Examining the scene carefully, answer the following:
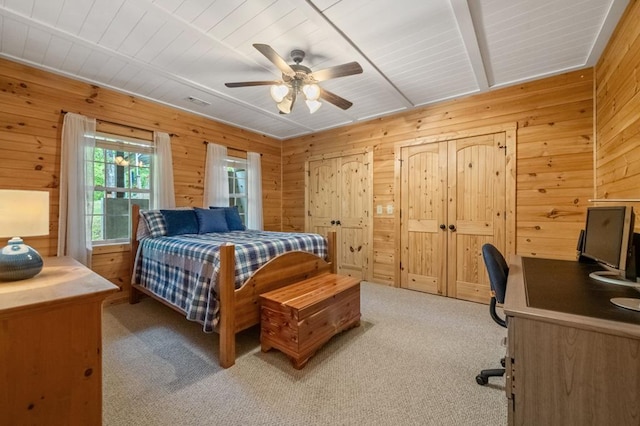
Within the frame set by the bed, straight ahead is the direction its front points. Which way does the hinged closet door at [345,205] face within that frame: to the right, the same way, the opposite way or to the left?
to the right

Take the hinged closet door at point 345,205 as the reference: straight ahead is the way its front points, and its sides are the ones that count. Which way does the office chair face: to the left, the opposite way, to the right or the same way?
to the left

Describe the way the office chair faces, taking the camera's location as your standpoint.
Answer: facing to the right of the viewer

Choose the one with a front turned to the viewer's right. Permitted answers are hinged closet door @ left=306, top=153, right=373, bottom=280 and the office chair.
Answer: the office chair

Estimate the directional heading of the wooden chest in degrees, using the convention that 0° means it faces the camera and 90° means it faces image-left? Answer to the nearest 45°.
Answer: approximately 315°

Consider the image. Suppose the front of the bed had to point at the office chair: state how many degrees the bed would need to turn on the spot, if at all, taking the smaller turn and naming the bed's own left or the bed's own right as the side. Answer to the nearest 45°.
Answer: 0° — it already faces it

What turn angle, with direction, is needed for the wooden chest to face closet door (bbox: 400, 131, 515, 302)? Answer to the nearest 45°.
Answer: approximately 90° to its left

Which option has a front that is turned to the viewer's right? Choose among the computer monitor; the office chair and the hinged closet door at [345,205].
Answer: the office chair

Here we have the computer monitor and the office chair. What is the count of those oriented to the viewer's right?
1

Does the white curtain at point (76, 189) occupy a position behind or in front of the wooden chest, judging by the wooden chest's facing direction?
behind

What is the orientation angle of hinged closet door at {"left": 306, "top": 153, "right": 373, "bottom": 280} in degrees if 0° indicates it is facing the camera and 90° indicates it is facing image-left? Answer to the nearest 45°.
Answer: approximately 45°

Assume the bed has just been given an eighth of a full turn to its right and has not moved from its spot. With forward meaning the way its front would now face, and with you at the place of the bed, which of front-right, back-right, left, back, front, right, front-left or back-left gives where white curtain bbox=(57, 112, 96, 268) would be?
back-right

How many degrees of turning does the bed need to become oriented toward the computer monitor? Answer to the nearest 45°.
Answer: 0° — it already faces it

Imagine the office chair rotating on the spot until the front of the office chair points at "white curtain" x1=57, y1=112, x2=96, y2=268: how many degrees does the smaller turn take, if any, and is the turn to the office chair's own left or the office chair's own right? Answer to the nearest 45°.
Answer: approximately 180°
